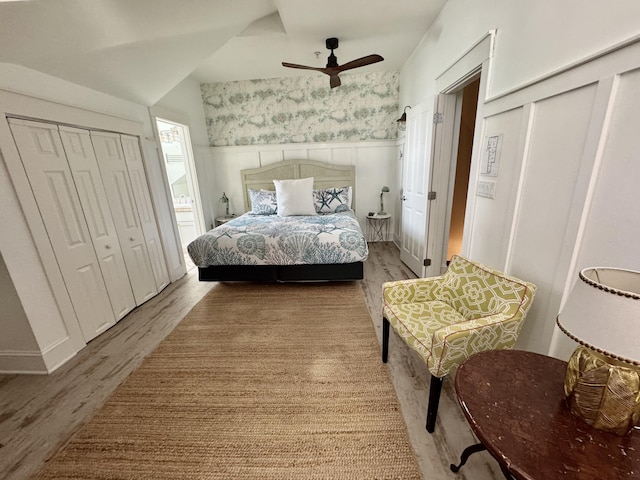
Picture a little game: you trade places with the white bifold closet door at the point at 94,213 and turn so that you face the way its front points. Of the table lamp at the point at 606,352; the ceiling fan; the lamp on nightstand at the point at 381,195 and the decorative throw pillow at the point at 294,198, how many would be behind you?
0

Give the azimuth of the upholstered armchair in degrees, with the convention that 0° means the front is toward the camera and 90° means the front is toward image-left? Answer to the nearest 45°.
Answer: approximately 45°

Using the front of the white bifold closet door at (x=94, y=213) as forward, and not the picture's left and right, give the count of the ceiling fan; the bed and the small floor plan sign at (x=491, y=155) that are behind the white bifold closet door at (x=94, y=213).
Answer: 0

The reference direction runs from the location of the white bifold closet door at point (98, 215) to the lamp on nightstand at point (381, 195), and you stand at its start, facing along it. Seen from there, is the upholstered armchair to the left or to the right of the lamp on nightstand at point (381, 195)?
right

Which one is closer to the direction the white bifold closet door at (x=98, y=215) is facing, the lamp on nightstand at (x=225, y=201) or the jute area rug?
the jute area rug

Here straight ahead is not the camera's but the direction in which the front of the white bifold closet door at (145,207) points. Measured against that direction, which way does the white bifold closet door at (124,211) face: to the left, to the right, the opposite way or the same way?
the same way

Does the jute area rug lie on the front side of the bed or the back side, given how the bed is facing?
on the front side

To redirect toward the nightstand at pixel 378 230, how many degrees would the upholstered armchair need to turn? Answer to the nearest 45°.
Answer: approximately 90° to its right

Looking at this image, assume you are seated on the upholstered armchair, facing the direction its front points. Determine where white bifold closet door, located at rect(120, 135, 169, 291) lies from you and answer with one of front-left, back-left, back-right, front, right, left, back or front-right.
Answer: front-right

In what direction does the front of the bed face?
toward the camera

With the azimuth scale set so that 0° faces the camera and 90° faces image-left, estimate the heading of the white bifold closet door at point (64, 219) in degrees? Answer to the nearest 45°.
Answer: approximately 315°

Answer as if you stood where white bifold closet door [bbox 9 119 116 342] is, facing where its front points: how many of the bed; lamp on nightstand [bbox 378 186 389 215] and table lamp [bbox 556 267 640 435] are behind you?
0

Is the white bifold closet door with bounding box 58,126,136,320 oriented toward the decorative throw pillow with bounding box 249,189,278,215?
no

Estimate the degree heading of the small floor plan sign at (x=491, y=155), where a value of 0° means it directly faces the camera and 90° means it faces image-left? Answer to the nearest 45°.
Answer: approximately 45°

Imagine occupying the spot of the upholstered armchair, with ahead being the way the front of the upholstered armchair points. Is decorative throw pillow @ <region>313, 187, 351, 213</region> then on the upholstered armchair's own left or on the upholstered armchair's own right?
on the upholstered armchair's own right

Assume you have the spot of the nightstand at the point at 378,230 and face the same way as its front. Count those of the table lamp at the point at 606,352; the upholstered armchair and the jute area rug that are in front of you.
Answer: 3
